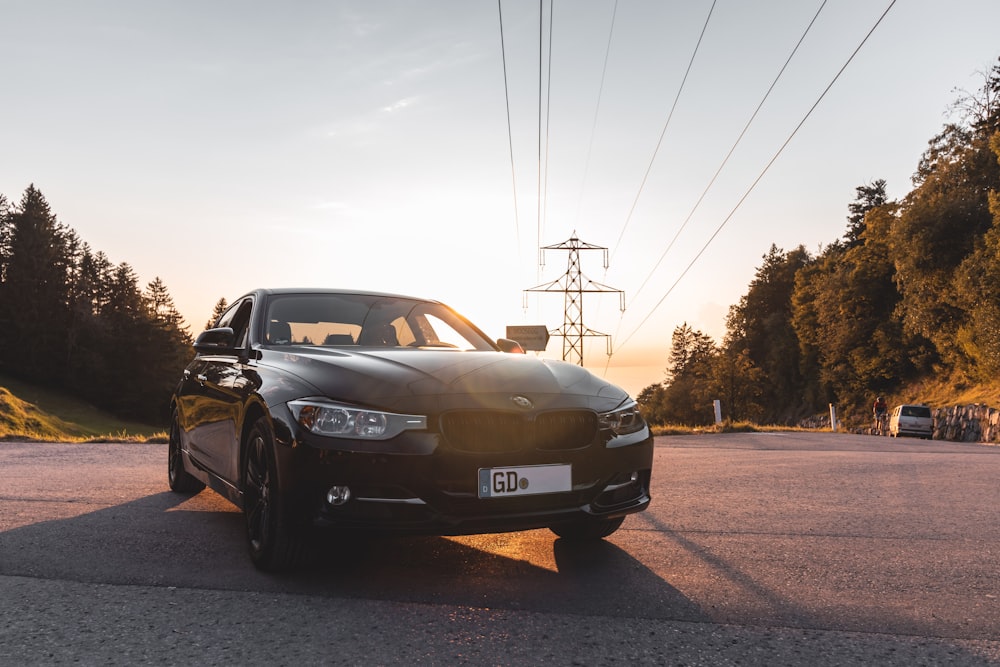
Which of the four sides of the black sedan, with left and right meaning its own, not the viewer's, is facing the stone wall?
left

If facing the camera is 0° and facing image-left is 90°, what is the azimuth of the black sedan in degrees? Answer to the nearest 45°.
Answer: approximately 315°

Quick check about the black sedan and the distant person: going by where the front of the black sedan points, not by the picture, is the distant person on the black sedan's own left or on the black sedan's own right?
on the black sedan's own left
